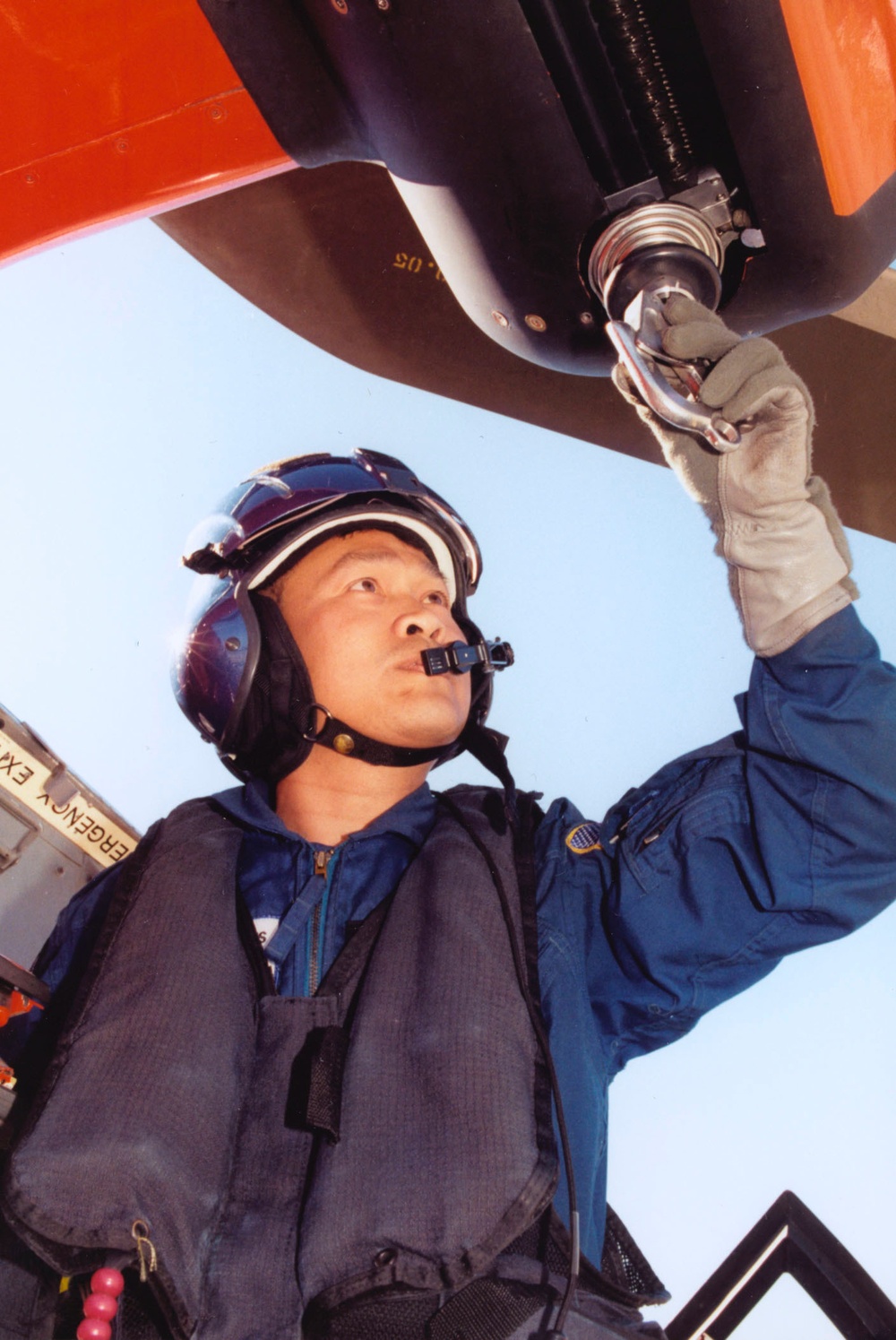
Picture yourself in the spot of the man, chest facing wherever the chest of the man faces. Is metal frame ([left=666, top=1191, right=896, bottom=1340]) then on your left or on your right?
on your left

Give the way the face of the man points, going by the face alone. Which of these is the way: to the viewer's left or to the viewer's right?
to the viewer's right

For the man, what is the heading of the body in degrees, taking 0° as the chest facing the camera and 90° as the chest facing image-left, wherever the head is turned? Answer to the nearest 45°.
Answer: approximately 0°
